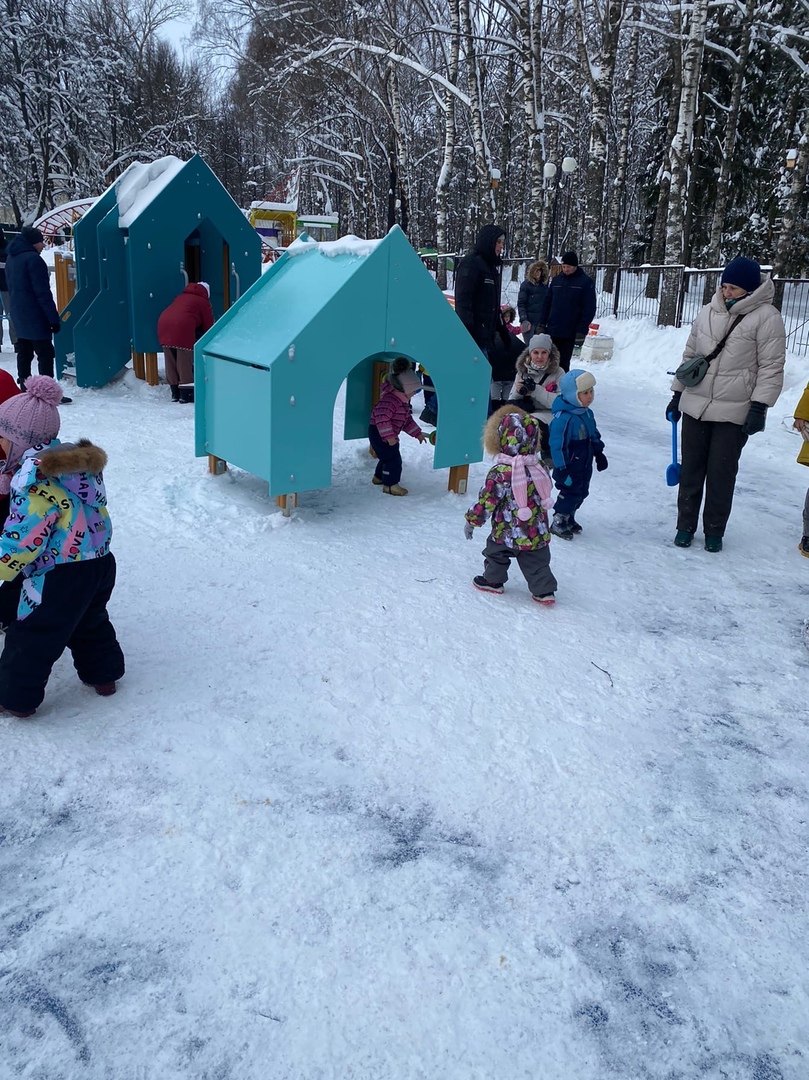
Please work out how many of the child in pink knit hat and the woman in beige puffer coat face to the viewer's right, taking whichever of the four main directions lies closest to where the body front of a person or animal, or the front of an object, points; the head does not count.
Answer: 0

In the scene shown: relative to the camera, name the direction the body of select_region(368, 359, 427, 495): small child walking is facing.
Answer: to the viewer's right

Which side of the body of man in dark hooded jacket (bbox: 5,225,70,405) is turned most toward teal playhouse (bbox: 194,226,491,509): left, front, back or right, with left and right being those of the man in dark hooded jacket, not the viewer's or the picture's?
right

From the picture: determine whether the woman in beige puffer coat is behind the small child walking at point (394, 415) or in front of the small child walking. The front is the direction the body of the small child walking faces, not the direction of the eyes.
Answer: in front

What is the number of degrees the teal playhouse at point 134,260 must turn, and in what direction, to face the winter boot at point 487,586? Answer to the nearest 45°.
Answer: approximately 45° to its right

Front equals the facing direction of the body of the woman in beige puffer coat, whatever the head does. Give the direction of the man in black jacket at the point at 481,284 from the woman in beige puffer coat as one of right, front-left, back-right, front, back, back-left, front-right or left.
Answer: right

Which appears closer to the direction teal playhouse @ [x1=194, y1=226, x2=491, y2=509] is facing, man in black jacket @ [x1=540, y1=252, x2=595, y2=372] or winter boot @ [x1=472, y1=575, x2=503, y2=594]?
the winter boot

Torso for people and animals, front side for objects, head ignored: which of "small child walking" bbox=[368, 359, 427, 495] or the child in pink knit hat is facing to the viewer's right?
the small child walking

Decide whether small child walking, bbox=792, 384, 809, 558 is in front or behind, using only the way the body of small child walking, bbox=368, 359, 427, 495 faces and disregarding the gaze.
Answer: in front

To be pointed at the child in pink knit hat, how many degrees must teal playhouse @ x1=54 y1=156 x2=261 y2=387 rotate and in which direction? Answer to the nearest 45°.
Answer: approximately 45° to its right

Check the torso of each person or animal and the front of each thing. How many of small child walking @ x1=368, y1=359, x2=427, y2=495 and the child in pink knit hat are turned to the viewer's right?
1

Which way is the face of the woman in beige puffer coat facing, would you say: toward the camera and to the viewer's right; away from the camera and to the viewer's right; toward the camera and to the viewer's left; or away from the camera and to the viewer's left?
toward the camera and to the viewer's left

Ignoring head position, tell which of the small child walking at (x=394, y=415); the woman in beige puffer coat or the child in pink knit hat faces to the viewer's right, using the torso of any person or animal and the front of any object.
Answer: the small child walking
